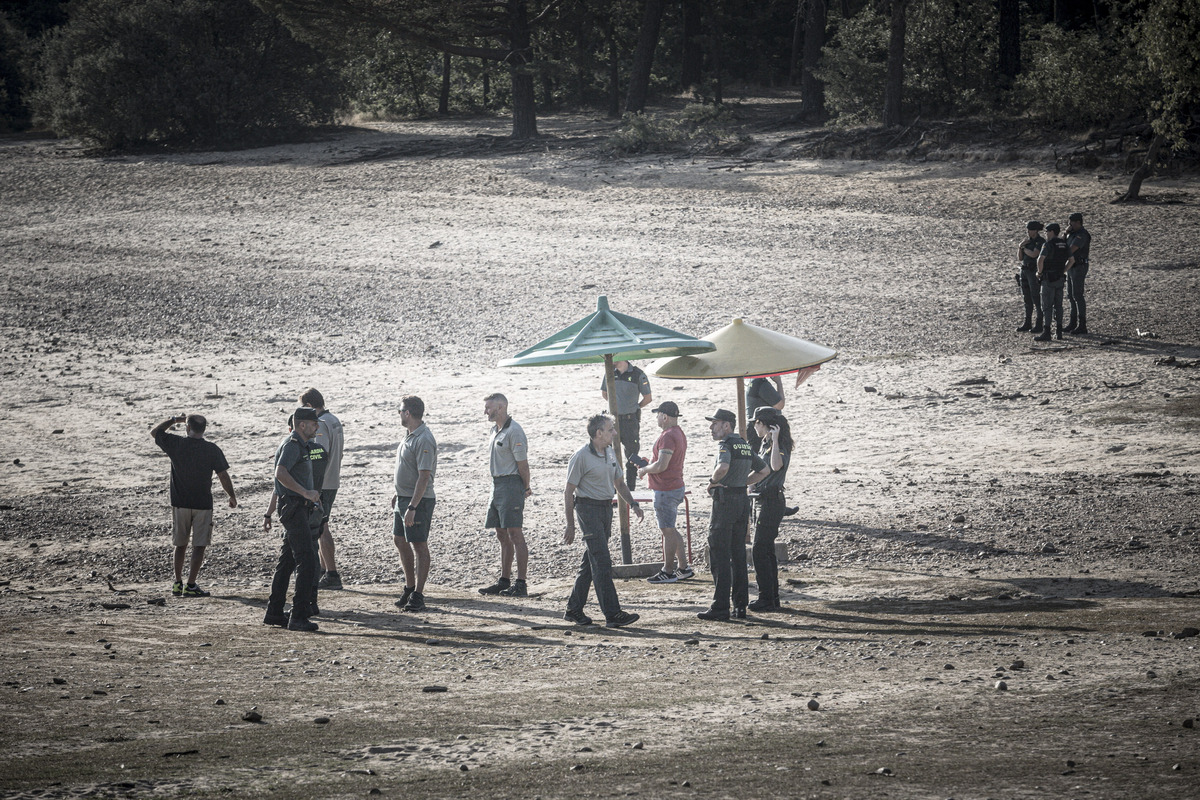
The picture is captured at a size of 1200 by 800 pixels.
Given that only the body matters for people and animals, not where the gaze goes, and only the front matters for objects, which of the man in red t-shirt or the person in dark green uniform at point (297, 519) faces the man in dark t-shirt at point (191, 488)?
the man in red t-shirt

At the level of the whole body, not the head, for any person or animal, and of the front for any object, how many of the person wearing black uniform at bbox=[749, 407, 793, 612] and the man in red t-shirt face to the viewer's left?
2

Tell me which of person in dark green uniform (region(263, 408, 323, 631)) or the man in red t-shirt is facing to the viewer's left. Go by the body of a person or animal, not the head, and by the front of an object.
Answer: the man in red t-shirt

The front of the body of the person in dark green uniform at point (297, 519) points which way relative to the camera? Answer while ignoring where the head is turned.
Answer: to the viewer's right

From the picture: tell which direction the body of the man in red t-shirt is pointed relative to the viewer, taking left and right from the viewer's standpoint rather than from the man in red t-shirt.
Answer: facing to the left of the viewer

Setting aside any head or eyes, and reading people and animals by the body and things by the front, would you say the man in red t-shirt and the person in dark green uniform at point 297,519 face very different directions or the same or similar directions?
very different directions

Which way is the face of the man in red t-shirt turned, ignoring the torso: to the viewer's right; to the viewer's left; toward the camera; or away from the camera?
to the viewer's left

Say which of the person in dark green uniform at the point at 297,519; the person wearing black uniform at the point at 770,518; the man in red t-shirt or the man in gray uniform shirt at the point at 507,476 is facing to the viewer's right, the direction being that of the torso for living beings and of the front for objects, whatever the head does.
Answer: the person in dark green uniform at the point at 297,519

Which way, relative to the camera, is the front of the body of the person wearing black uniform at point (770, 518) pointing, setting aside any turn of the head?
to the viewer's left

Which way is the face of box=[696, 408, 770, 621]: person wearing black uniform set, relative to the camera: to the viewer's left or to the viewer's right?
to the viewer's left
